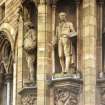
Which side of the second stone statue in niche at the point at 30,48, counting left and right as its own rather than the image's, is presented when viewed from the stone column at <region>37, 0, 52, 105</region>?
left

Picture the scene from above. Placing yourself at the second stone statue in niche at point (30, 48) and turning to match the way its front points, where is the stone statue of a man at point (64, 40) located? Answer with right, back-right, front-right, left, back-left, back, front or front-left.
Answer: left

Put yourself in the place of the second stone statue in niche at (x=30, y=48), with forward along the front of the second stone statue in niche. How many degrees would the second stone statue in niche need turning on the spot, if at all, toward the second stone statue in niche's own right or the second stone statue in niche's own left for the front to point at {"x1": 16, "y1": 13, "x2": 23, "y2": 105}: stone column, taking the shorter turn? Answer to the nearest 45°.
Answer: approximately 90° to the second stone statue in niche's own right
